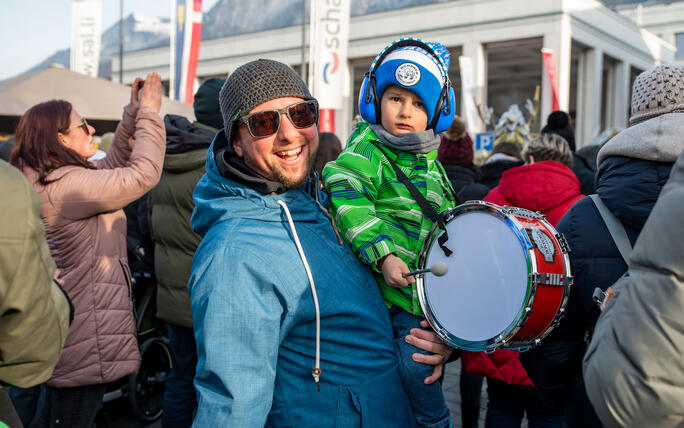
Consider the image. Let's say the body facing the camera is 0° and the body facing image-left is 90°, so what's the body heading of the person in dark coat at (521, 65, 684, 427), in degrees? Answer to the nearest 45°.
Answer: approximately 180°

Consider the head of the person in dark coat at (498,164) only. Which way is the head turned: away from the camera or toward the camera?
away from the camera

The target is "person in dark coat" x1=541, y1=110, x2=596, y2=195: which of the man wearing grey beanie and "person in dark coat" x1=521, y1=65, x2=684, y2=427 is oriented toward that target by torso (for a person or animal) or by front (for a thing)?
"person in dark coat" x1=521, y1=65, x2=684, y2=427

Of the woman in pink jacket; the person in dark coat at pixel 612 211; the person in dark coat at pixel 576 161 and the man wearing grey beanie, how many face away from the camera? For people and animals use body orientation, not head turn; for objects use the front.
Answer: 2

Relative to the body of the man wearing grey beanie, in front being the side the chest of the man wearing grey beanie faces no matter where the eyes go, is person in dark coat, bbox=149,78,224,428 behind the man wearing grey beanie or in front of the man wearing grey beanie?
behind

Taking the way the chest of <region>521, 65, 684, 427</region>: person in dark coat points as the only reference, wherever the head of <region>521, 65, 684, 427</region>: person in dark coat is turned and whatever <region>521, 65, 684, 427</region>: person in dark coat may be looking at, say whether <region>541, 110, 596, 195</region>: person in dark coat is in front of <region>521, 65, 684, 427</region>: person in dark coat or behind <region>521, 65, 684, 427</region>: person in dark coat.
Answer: in front

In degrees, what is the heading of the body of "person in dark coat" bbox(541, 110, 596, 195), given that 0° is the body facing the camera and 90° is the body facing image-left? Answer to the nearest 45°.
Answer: approximately 180°

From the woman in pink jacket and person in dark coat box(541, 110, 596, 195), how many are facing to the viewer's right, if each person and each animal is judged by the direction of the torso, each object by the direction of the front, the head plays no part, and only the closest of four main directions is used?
1

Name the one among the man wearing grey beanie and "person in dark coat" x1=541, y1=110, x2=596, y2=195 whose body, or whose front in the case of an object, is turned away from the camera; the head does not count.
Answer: the person in dark coat

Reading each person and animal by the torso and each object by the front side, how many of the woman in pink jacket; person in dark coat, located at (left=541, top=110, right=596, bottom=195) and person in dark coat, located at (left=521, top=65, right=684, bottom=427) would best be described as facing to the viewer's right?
1

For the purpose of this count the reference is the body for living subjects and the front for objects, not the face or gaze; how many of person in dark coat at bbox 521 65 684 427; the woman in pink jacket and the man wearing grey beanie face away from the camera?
1
